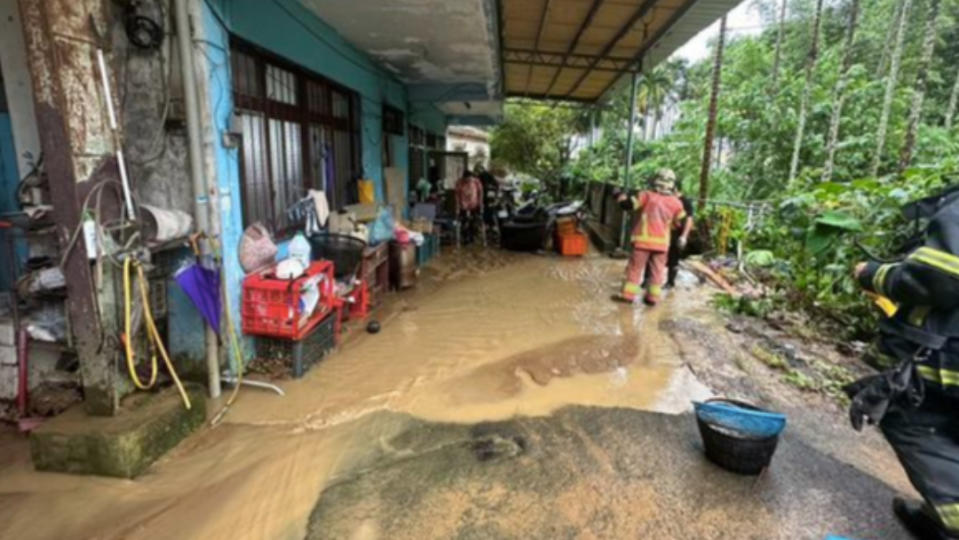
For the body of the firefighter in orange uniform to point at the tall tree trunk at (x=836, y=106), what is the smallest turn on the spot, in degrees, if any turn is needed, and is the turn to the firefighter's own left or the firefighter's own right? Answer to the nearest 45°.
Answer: approximately 90° to the firefighter's own right

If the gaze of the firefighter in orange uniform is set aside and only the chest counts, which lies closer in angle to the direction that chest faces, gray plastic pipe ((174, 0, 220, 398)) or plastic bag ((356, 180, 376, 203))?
the plastic bag

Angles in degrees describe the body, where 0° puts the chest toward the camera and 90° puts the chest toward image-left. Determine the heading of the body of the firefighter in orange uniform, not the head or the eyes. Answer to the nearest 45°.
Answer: approximately 135°

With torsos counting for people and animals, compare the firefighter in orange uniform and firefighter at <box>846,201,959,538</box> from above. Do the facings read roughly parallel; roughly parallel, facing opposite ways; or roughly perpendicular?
roughly perpendicular

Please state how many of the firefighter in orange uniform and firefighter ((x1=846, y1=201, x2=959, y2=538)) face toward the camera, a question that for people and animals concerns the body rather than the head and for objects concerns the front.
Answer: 0

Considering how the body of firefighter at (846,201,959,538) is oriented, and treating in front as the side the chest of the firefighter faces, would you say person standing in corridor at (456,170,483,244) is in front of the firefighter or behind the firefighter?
in front

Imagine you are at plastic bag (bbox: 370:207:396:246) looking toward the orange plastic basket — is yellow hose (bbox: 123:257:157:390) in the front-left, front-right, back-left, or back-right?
back-right

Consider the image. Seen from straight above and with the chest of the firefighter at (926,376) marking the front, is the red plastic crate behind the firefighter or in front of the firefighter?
in front

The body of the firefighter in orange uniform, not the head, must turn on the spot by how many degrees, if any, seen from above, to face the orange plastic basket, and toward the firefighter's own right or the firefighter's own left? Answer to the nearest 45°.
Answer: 0° — they already face it

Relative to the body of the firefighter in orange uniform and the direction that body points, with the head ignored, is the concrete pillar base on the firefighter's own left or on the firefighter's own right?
on the firefighter's own left

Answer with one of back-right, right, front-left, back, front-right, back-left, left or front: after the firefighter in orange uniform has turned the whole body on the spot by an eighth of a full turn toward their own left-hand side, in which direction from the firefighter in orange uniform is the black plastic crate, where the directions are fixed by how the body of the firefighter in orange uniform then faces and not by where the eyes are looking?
front-left

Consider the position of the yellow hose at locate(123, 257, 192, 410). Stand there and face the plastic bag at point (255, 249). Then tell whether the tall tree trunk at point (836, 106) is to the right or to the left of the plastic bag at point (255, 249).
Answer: right
